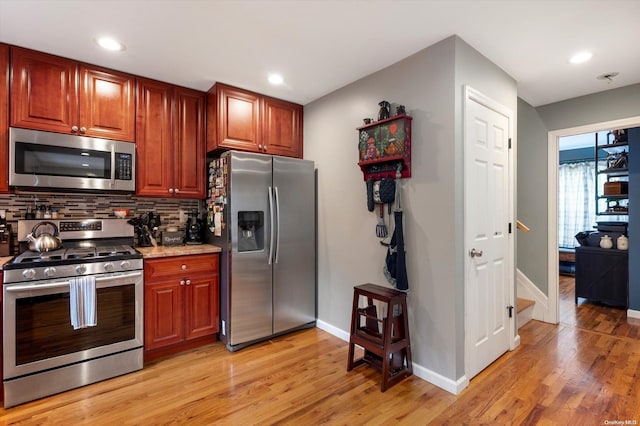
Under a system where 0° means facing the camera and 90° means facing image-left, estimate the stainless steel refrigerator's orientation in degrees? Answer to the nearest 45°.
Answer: approximately 315°

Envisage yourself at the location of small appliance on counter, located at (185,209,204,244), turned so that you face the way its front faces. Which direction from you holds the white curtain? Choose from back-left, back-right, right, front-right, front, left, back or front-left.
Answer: left

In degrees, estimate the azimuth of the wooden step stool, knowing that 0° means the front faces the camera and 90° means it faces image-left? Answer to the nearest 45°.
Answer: approximately 45°

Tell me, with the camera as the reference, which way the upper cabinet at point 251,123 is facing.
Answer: facing the viewer and to the right of the viewer

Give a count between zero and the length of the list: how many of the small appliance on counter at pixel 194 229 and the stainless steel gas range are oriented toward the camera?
2

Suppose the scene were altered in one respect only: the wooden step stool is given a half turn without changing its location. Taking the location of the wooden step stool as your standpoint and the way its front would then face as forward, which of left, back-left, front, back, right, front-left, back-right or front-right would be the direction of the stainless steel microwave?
back-left

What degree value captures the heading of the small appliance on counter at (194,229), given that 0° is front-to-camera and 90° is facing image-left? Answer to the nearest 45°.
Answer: approximately 0°

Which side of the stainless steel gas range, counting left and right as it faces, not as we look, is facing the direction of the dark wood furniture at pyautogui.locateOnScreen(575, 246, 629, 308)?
left

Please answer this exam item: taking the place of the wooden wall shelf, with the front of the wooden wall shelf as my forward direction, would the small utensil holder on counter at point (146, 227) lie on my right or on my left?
on my right

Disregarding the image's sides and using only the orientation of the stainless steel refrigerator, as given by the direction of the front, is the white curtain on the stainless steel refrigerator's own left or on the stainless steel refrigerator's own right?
on the stainless steel refrigerator's own left
